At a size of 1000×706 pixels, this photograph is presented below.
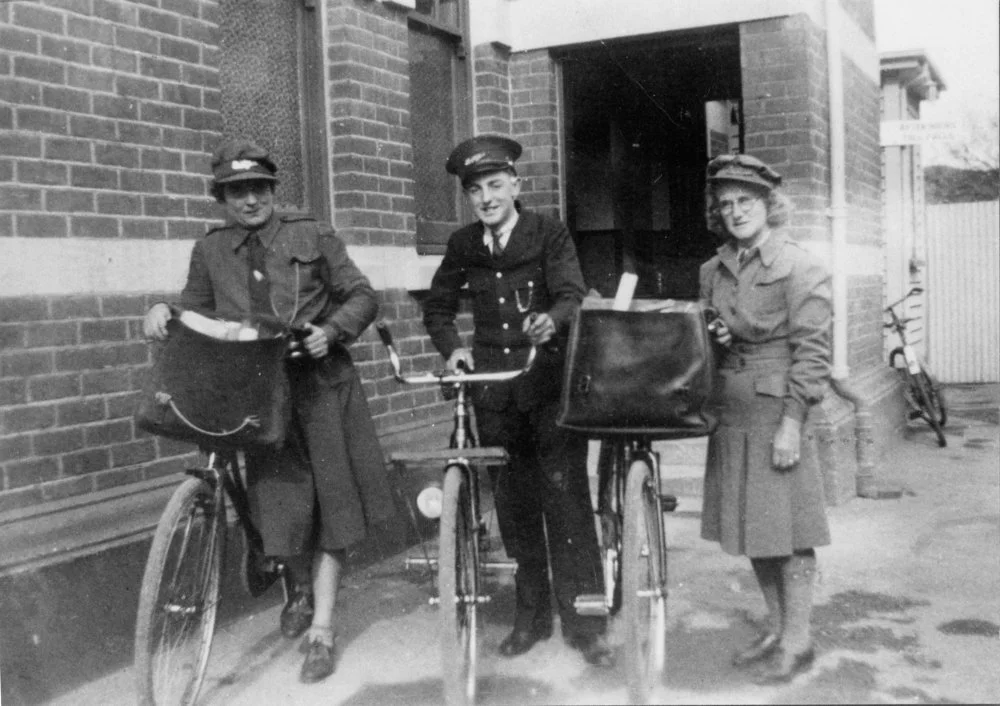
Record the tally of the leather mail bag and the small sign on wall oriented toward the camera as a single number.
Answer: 2

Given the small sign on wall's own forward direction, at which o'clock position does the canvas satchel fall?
The canvas satchel is roughly at 1 o'clock from the small sign on wall.

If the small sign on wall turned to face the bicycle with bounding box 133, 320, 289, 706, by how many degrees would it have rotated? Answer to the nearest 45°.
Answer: approximately 45° to its right

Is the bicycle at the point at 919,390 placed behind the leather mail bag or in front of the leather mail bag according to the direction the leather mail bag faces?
behind

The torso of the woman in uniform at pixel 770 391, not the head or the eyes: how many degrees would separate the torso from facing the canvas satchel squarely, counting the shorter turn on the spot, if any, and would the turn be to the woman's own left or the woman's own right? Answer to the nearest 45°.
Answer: approximately 45° to the woman's own right

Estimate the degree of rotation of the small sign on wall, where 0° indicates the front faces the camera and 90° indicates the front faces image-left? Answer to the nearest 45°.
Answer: approximately 0°

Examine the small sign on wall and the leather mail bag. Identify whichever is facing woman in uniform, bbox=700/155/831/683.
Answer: the small sign on wall

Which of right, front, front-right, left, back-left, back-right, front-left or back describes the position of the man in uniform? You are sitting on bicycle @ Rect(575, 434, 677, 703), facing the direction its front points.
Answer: back-right

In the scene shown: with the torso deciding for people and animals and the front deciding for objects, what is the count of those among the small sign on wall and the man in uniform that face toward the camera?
2

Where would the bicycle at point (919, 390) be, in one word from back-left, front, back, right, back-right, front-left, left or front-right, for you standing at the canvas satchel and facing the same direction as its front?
back-left

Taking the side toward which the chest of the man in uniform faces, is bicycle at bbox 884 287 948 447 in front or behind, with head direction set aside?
behind

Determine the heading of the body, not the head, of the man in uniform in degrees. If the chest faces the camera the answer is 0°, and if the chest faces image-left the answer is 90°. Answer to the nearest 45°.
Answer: approximately 0°
